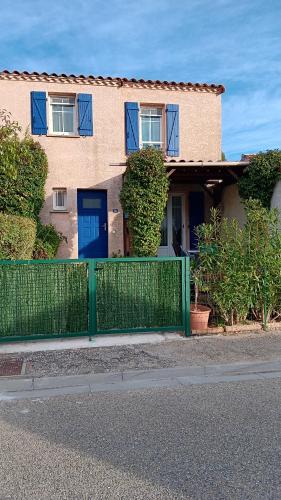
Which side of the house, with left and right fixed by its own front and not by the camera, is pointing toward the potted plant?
front

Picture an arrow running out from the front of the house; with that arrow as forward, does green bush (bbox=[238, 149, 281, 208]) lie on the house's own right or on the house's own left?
on the house's own left

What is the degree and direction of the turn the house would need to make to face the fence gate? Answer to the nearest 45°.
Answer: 0° — it already faces it

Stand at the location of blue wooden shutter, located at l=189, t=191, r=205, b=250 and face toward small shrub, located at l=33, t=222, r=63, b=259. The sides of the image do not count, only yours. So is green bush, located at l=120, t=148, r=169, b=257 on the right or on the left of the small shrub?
left

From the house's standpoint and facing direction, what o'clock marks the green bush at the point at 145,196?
The green bush is roughly at 11 o'clock from the house.

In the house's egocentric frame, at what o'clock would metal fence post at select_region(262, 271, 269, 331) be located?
The metal fence post is roughly at 11 o'clock from the house.

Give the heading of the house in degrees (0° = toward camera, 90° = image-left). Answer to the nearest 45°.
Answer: approximately 0°

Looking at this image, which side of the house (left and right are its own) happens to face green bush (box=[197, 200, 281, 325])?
front
